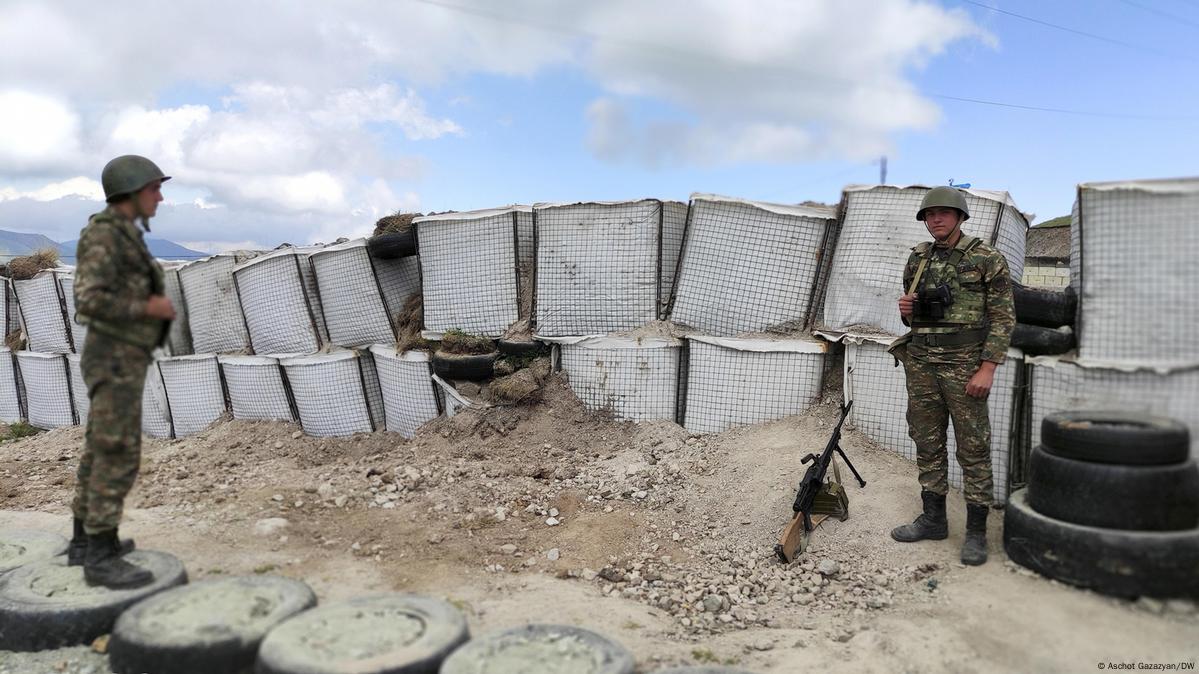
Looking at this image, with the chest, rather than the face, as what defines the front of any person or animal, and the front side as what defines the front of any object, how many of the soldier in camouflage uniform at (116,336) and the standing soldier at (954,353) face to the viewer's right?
1

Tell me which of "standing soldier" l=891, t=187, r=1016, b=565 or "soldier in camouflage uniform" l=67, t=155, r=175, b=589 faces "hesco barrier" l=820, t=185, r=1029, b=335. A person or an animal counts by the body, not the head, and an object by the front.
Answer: the soldier in camouflage uniform

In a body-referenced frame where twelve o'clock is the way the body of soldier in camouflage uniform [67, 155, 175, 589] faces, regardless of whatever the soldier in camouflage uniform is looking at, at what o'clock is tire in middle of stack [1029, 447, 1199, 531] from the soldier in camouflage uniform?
The tire in middle of stack is roughly at 1 o'clock from the soldier in camouflage uniform.

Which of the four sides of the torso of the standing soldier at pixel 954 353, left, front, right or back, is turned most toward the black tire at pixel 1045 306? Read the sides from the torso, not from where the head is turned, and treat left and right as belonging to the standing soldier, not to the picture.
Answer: back

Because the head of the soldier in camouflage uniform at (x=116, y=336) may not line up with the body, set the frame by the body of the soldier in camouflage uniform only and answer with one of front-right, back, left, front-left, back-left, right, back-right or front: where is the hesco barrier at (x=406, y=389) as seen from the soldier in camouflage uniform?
front-left

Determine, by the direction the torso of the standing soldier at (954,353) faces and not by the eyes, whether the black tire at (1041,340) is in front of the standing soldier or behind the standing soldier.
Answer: behind

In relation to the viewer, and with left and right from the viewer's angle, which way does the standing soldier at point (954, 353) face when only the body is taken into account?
facing the viewer and to the left of the viewer

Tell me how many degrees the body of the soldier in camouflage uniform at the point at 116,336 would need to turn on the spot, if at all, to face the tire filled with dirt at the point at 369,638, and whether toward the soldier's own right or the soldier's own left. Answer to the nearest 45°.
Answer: approximately 45° to the soldier's own right

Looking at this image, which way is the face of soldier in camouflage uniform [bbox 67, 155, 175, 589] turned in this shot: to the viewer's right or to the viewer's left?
to the viewer's right

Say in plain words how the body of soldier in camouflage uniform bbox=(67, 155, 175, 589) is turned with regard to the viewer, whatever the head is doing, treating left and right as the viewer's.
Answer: facing to the right of the viewer

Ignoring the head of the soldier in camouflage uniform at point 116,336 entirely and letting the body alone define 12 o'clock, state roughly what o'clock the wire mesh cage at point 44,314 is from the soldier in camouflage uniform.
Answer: The wire mesh cage is roughly at 9 o'clock from the soldier in camouflage uniform.

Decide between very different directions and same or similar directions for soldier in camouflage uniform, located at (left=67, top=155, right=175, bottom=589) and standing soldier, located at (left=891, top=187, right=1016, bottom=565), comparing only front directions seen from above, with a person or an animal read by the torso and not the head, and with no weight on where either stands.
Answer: very different directions

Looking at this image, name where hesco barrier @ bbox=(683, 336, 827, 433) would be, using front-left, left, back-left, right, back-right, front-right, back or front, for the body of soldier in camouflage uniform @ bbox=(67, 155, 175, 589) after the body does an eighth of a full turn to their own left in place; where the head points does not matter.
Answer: front-right

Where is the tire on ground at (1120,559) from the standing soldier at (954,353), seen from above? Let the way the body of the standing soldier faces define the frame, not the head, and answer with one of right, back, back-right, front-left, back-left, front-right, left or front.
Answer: left
